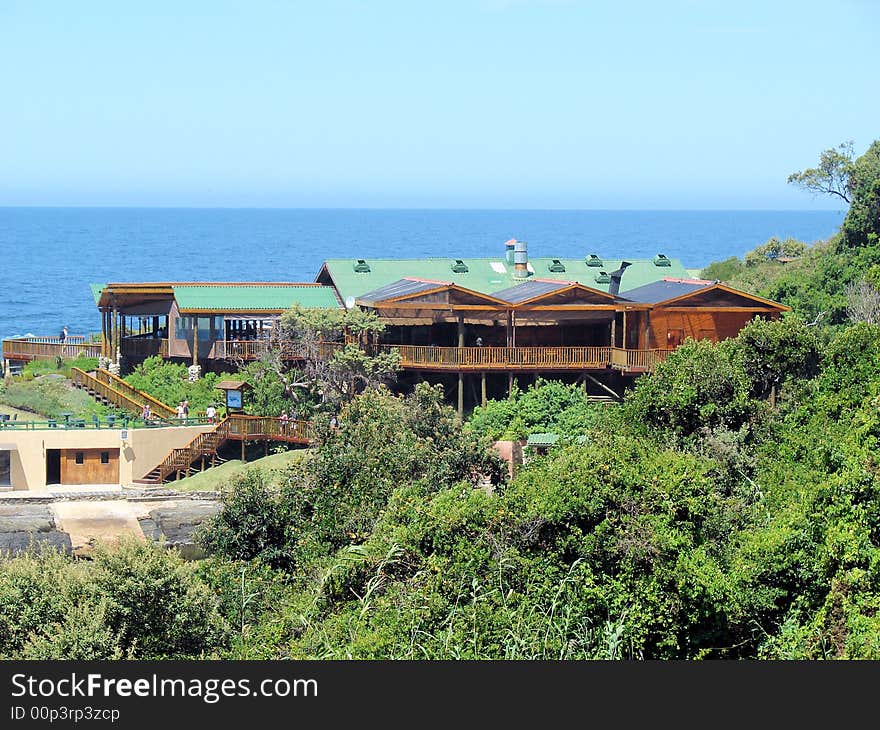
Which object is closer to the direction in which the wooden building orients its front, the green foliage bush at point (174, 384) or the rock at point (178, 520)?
the rock

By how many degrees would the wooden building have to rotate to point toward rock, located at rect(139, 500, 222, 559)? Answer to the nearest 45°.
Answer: approximately 45° to its right

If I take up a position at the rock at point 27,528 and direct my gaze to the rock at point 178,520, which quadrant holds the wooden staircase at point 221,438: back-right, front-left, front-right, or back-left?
front-left

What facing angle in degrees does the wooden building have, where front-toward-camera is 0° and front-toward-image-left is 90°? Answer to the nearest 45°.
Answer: approximately 0°

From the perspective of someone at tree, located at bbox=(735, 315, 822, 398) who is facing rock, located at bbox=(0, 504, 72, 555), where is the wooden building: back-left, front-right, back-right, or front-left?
front-right

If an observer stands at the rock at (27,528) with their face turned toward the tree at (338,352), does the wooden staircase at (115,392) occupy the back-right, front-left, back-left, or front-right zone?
front-left

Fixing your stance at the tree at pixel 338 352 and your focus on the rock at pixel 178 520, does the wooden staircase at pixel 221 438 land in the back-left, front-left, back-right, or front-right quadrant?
front-right

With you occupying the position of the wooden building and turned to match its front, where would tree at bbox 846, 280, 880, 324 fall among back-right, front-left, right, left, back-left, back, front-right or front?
left

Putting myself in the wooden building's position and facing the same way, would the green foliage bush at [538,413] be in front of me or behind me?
in front

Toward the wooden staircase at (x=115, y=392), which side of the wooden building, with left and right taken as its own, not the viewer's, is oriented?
right

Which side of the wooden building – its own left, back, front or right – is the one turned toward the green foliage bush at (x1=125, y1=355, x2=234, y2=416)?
right
